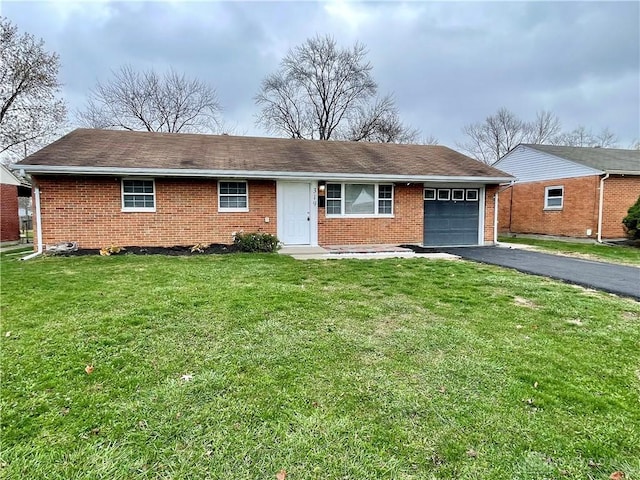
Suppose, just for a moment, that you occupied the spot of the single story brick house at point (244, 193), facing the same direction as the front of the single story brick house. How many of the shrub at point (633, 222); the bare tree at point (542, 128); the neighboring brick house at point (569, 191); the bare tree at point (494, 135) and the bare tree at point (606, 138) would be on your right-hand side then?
0

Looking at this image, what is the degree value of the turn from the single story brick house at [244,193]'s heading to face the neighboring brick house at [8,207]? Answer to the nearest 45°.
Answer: approximately 135° to its right

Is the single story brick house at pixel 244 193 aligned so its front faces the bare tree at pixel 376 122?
no

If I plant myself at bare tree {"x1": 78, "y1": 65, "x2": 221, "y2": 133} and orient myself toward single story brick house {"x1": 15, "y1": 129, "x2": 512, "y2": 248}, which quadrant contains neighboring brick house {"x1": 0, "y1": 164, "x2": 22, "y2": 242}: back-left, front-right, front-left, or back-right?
front-right

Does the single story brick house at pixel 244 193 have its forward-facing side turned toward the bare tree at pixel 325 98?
no

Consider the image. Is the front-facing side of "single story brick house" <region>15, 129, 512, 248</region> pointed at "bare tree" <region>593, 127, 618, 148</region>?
no

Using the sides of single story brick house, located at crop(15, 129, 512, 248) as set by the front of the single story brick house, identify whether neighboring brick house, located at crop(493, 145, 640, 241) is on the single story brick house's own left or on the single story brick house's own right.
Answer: on the single story brick house's own left

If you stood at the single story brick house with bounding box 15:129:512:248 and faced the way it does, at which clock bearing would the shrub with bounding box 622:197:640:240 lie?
The shrub is roughly at 9 o'clock from the single story brick house.

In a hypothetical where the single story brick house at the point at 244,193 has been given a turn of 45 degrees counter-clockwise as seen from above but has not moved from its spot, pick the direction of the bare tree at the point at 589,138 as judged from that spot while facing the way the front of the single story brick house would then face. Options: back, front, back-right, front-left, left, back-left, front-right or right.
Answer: left

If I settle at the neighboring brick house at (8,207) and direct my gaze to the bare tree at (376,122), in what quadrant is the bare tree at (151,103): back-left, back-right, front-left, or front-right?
front-left

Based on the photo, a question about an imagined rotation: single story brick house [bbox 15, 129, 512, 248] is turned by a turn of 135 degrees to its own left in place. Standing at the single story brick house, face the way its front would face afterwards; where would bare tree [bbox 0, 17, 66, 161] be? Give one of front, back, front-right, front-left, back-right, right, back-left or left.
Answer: left

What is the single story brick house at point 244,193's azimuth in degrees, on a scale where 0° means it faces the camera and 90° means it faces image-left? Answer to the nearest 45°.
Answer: approximately 0°

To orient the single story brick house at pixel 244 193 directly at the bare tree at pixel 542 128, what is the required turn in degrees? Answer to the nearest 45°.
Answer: approximately 135° to its left
